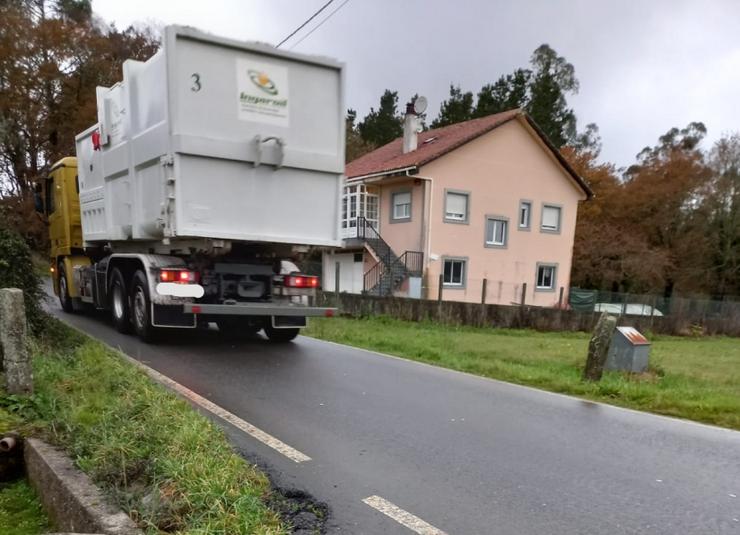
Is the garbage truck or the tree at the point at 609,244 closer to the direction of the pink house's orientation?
the garbage truck

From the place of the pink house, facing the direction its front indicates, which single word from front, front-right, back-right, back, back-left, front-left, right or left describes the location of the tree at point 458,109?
back-right

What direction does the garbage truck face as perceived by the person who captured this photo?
facing away from the viewer and to the left of the viewer

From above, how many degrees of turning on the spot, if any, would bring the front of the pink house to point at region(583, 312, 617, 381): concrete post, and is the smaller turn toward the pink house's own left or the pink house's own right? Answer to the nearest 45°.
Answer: approximately 45° to the pink house's own left

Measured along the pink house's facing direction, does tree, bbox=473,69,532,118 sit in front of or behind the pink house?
behind

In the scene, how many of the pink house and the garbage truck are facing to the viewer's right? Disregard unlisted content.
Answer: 0

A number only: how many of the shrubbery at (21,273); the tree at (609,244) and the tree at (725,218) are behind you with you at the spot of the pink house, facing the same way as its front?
2
